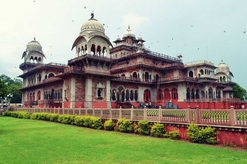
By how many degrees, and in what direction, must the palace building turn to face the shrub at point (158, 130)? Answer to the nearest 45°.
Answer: approximately 45° to its right

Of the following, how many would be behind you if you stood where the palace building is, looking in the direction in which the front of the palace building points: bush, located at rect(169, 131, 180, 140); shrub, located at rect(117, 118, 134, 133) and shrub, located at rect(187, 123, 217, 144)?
0

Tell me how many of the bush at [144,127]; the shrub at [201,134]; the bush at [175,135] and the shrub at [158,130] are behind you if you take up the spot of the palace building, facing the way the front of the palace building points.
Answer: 0

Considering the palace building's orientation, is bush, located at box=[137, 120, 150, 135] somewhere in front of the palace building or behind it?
in front

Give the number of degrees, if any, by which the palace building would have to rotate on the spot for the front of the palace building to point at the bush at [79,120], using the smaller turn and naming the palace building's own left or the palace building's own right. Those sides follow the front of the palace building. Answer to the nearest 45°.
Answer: approximately 45° to the palace building's own right

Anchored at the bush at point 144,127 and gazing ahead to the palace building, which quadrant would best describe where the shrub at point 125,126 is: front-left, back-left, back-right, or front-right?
front-left

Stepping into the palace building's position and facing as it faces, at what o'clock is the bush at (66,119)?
The bush is roughly at 2 o'clock from the palace building.

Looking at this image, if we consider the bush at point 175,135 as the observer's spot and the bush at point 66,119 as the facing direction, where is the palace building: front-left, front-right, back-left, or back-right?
front-right

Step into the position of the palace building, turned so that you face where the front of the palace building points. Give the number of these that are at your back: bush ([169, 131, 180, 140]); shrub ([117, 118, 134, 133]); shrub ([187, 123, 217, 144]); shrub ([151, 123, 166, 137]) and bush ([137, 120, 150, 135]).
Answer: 0

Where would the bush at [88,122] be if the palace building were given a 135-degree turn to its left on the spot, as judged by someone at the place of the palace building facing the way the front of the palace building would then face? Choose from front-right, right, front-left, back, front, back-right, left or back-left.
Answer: back

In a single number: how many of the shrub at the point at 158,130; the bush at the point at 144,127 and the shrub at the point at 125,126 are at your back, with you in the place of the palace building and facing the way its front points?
0

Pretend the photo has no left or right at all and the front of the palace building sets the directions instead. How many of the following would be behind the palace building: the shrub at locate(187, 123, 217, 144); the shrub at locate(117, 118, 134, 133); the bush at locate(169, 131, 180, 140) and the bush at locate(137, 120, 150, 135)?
0

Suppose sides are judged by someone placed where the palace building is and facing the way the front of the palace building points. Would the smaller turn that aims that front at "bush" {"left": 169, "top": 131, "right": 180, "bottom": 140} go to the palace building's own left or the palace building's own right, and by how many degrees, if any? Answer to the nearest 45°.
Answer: approximately 45° to the palace building's own right

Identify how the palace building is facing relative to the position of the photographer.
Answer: facing the viewer and to the right of the viewer
